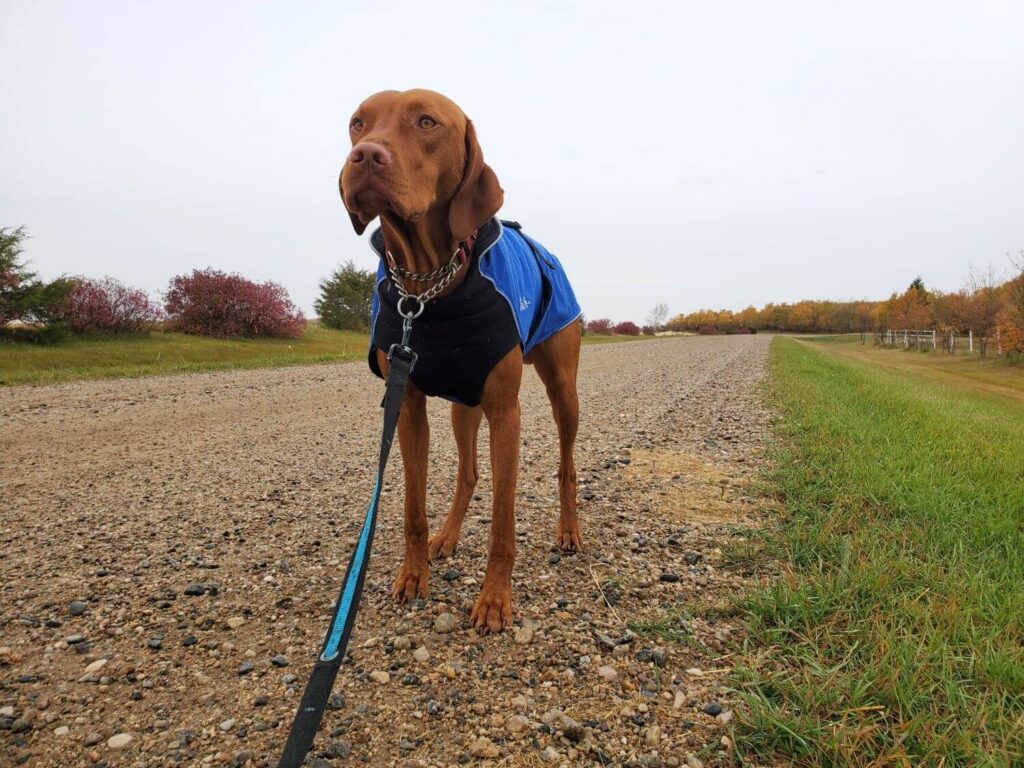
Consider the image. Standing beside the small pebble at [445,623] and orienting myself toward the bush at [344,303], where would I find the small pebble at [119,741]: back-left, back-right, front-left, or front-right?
back-left

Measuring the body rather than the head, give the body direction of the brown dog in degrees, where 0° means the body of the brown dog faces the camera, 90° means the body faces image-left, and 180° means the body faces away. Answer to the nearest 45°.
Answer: approximately 45°

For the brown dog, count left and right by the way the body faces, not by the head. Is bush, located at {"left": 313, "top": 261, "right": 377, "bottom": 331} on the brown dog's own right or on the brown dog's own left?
on the brown dog's own right

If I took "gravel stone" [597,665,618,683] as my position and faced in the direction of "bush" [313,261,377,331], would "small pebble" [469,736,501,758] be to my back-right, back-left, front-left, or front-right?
back-left
